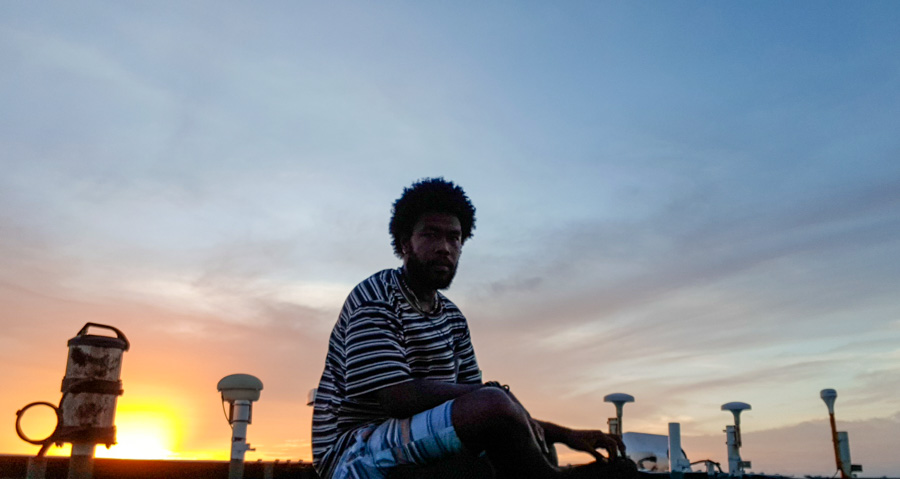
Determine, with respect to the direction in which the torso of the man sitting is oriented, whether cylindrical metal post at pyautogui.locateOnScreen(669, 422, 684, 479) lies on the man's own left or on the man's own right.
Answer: on the man's own left

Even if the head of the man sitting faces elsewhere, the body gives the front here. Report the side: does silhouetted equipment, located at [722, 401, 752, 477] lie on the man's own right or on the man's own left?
on the man's own left

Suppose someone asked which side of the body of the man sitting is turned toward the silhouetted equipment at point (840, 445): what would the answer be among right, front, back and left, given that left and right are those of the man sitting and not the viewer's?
left

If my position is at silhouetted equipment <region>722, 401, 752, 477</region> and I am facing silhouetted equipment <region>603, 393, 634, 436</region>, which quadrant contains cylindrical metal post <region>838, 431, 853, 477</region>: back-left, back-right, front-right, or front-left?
back-right

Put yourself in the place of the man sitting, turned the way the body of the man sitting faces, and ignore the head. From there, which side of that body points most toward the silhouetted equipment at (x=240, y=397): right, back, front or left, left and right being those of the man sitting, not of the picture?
back

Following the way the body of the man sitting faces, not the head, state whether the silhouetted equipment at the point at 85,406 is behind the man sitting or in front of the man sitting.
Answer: behind

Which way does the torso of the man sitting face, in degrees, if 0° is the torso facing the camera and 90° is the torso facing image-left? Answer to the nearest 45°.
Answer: approximately 315°
